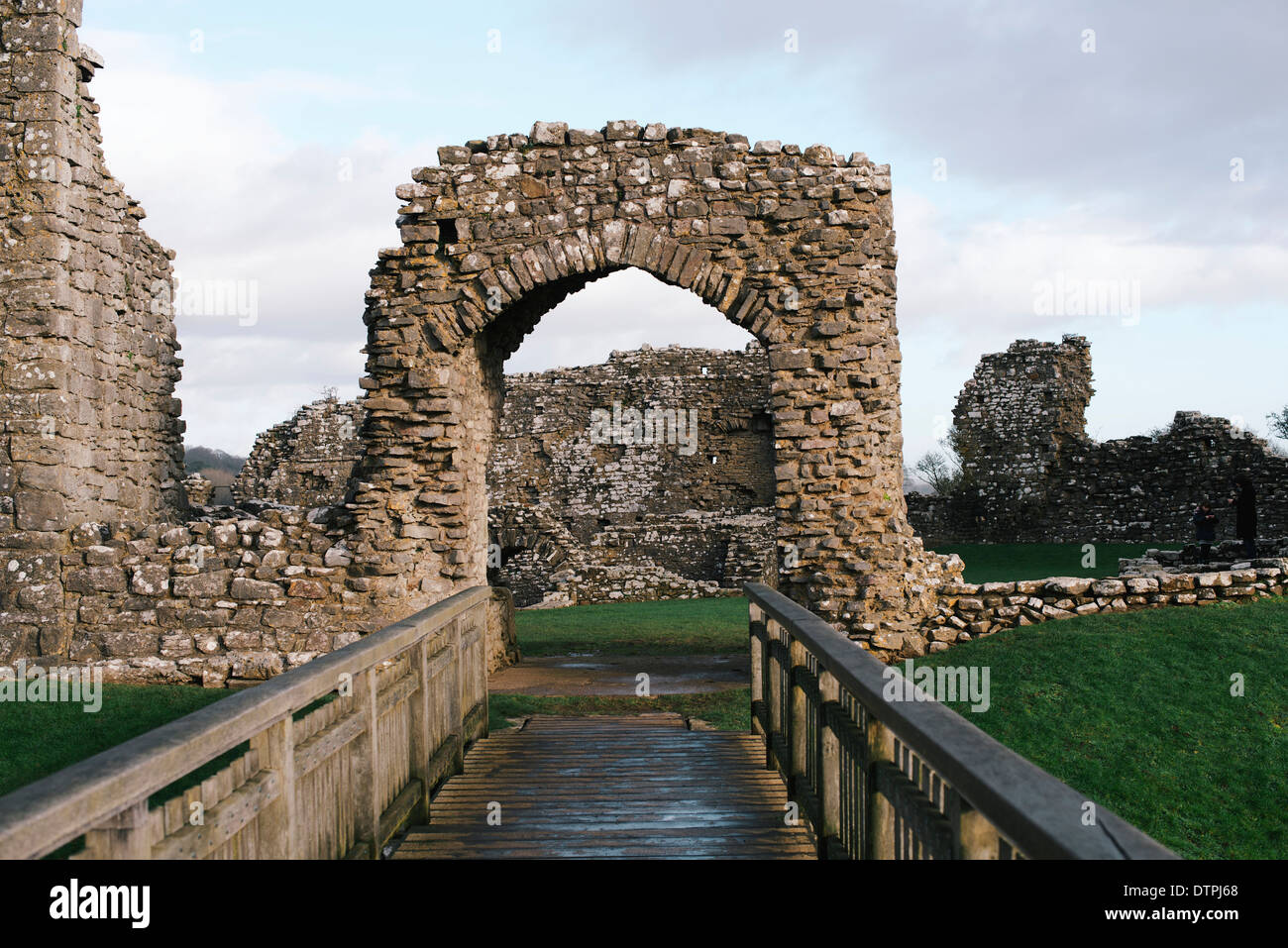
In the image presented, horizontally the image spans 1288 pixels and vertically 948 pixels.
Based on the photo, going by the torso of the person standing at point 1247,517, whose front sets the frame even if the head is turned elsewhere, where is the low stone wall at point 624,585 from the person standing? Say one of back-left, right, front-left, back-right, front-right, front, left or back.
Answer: front

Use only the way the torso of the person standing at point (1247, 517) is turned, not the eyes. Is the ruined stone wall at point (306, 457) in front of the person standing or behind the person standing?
in front
